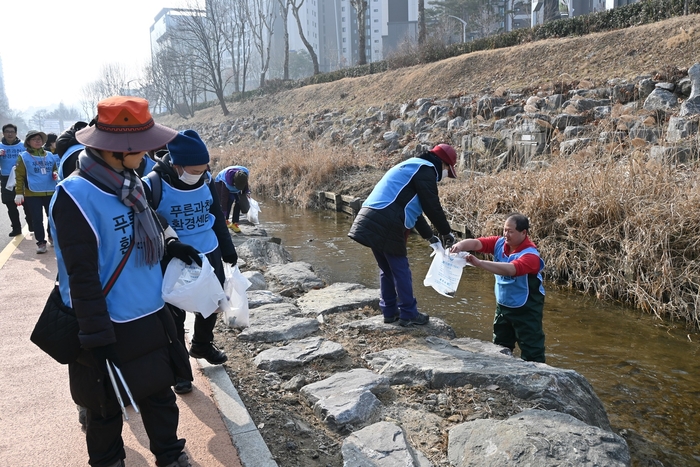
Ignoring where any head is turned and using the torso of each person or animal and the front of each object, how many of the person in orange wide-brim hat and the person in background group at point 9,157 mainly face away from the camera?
0

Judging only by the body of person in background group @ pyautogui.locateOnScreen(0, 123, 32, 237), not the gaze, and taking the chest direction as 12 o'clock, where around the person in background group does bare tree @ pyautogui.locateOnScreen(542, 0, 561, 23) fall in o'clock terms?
The bare tree is roughly at 8 o'clock from the person in background group.

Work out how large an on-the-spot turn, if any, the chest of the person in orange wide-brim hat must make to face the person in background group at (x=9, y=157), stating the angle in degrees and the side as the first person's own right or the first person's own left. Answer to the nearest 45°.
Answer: approximately 135° to the first person's own left

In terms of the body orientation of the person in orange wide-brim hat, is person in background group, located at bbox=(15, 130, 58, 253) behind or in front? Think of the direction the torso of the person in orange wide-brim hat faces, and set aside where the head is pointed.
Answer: behind

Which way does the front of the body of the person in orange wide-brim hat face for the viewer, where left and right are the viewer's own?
facing the viewer and to the right of the viewer

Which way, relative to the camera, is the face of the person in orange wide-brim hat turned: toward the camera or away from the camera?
toward the camera

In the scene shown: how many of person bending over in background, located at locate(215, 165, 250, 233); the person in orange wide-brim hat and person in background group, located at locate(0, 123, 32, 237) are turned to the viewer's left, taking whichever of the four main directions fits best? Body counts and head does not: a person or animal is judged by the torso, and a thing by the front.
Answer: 0

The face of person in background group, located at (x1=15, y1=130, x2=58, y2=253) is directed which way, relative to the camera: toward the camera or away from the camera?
toward the camera

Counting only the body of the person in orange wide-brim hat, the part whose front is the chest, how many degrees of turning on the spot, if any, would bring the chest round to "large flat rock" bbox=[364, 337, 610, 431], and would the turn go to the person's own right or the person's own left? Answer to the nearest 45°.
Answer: approximately 45° to the person's own left

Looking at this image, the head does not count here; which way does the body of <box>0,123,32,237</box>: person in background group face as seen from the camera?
toward the camera
